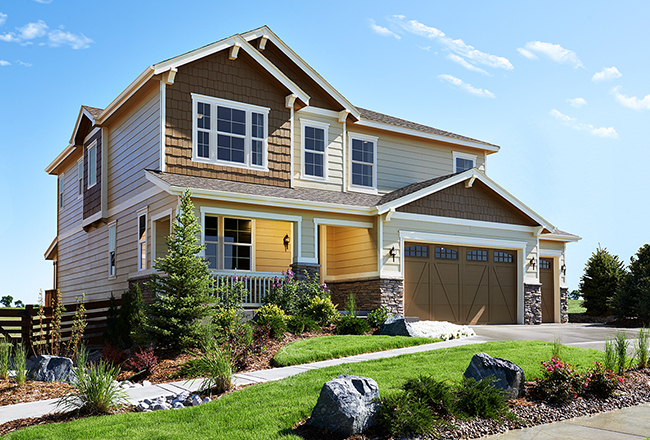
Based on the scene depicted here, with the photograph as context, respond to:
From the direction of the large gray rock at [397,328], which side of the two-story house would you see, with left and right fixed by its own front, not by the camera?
front

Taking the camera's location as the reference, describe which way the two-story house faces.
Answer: facing the viewer and to the right of the viewer

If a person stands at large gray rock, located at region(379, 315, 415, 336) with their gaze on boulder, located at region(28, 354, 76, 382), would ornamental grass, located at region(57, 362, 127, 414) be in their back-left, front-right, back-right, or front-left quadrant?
front-left

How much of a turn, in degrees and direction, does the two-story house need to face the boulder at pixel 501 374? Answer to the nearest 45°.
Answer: approximately 45° to its right

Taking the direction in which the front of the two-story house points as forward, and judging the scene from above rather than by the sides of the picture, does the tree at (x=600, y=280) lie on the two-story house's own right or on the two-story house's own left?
on the two-story house's own left

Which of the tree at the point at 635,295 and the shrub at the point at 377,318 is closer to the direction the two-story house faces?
the shrub

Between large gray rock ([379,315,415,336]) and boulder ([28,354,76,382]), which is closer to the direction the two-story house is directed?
the large gray rock

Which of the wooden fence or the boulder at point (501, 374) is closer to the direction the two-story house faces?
the boulder

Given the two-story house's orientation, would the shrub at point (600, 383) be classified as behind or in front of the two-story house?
in front

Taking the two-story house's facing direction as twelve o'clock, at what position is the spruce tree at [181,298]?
The spruce tree is roughly at 2 o'clock from the two-story house.

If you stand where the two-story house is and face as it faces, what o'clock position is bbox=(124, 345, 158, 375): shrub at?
The shrub is roughly at 2 o'clock from the two-story house.

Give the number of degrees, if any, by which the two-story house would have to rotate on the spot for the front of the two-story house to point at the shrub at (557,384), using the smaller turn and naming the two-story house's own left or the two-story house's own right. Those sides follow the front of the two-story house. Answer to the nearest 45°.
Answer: approximately 45° to the two-story house's own right

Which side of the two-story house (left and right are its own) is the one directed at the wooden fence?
right

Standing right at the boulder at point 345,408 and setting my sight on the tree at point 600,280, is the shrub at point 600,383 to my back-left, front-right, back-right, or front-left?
front-right

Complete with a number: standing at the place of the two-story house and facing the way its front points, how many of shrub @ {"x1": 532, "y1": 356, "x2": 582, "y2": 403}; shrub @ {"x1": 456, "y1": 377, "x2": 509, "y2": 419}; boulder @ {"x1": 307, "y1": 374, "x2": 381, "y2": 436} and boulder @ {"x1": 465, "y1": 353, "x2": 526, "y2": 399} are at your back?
0
